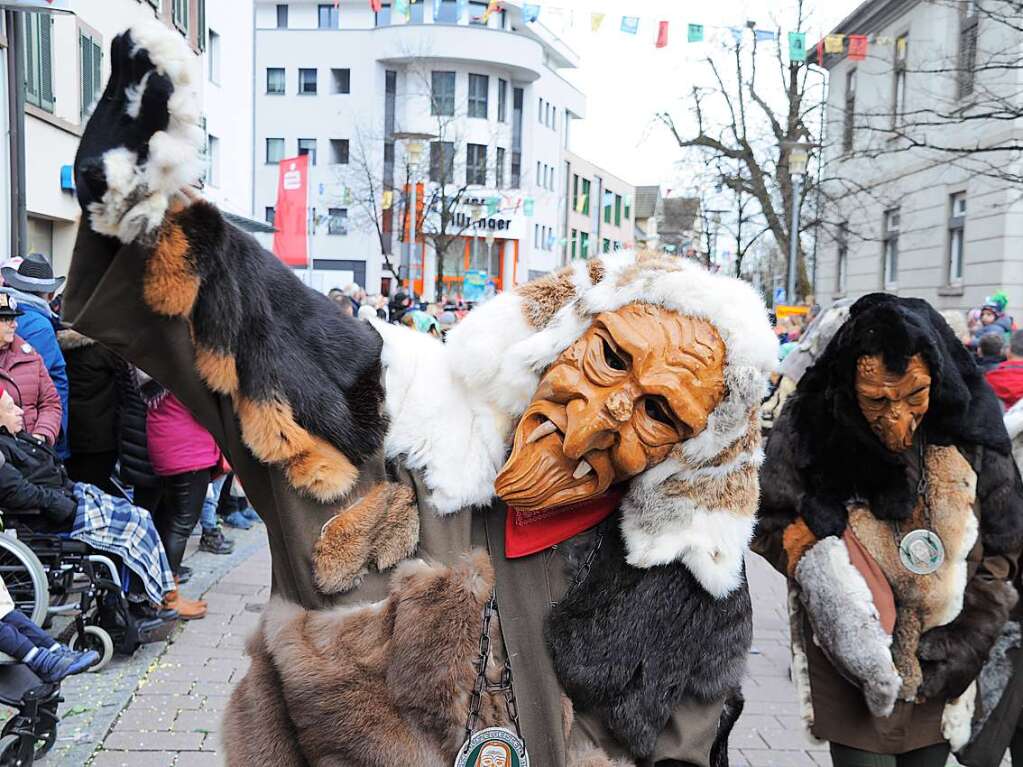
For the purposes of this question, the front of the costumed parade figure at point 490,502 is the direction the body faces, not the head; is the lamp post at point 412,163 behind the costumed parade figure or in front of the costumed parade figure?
behind

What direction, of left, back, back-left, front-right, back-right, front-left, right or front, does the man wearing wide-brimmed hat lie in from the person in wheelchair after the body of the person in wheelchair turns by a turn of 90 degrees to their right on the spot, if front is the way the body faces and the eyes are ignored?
back

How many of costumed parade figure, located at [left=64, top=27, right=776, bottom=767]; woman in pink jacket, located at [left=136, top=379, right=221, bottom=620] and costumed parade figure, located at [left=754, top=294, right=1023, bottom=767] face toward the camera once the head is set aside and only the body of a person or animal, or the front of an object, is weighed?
2

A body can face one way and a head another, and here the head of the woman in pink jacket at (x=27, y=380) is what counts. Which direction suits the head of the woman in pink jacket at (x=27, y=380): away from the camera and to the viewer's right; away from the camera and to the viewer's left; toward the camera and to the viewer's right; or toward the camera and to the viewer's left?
toward the camera and to the viewer's right

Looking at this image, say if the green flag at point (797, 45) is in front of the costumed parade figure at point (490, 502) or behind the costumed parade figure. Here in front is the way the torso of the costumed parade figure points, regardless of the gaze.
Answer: behind

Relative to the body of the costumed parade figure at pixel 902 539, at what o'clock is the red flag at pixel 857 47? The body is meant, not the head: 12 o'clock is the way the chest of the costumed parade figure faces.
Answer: The red flag is roughly at 6 o'clock from the costumed parade figure.

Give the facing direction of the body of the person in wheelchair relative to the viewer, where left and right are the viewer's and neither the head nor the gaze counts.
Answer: facing to the right of the viewer

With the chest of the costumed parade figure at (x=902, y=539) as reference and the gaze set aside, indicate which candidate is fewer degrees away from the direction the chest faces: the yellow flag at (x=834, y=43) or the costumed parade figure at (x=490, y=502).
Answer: the costumed parade figure
